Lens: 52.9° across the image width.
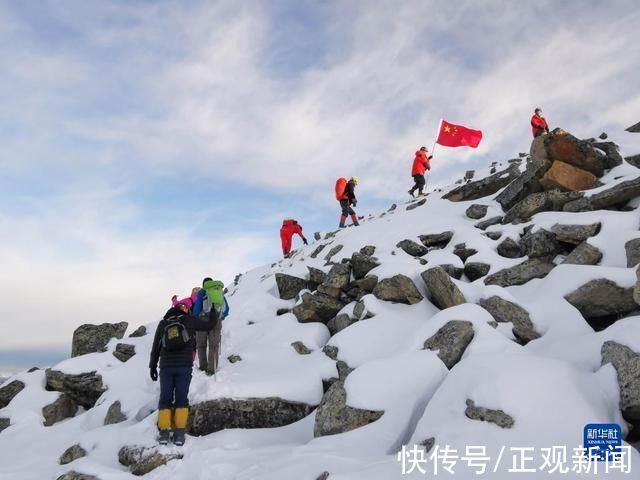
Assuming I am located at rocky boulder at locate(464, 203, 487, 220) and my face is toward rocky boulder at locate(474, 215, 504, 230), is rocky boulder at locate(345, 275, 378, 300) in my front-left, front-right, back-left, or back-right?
front-right

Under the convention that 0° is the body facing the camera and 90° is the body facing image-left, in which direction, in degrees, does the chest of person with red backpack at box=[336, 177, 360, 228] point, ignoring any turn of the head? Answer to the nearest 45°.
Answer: approximately 270°

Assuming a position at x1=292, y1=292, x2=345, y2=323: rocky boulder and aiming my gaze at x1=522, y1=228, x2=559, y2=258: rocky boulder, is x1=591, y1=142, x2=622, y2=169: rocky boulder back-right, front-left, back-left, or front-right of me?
front-left

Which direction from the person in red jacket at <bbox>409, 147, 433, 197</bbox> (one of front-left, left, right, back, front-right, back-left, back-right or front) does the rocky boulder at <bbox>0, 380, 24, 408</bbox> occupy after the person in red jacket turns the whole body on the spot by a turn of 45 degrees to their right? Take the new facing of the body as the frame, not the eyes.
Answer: right

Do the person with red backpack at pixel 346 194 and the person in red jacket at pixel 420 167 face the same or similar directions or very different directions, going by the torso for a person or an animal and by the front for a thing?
same or similar directions

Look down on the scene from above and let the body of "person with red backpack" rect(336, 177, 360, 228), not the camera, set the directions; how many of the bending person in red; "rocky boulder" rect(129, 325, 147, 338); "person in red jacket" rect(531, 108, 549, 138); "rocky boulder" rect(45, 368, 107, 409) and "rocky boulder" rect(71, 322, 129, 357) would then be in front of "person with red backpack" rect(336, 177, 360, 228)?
1

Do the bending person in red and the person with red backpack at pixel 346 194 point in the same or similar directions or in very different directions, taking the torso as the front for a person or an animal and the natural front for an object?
same or similar directions

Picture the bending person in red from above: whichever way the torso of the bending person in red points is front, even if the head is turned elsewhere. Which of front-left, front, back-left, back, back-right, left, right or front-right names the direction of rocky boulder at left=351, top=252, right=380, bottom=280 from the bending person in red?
right

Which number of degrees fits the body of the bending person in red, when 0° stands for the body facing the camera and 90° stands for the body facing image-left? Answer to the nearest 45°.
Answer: approximately 270°

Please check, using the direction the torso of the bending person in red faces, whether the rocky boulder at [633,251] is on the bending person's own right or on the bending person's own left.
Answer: on the bending person's own right
